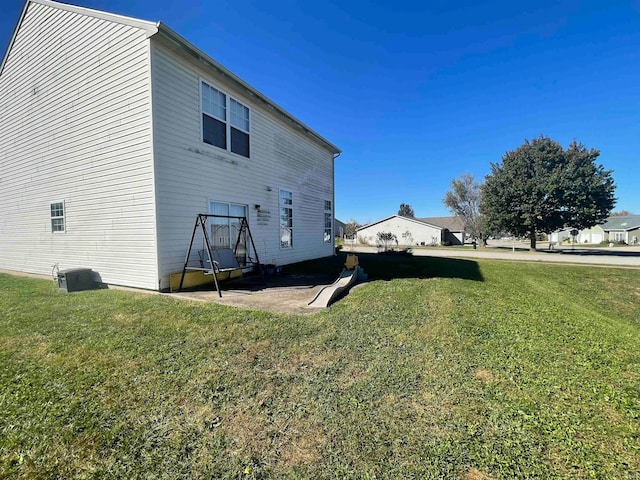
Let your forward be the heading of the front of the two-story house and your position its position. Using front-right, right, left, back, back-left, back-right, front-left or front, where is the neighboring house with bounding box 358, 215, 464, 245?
right

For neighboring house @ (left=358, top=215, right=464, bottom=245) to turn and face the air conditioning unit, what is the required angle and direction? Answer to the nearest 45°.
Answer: approximately 45° to its right

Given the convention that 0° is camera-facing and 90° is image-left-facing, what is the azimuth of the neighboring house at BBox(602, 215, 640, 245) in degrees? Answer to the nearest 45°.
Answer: approximately 45°

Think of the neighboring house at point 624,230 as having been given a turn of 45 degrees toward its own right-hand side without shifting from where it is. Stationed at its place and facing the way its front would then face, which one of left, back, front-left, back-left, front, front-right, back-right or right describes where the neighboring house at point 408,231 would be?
front-left

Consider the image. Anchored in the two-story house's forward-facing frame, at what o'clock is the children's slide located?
The children's slide is roughly at 6 o'clock from the two-story house.

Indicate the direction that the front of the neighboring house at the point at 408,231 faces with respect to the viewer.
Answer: facing the viewer and to the right of the viewer

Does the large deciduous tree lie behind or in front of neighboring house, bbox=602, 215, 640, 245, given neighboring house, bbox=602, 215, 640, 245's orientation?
in front

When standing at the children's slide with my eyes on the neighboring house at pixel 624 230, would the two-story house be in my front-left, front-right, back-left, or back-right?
back-left

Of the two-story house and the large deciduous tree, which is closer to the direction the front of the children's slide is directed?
the two-story house

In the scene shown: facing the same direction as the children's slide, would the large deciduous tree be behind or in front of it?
behind

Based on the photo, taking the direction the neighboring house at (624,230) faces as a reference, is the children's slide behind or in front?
in front

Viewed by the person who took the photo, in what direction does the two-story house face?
facing away from the viewer and to the left of the viewer
